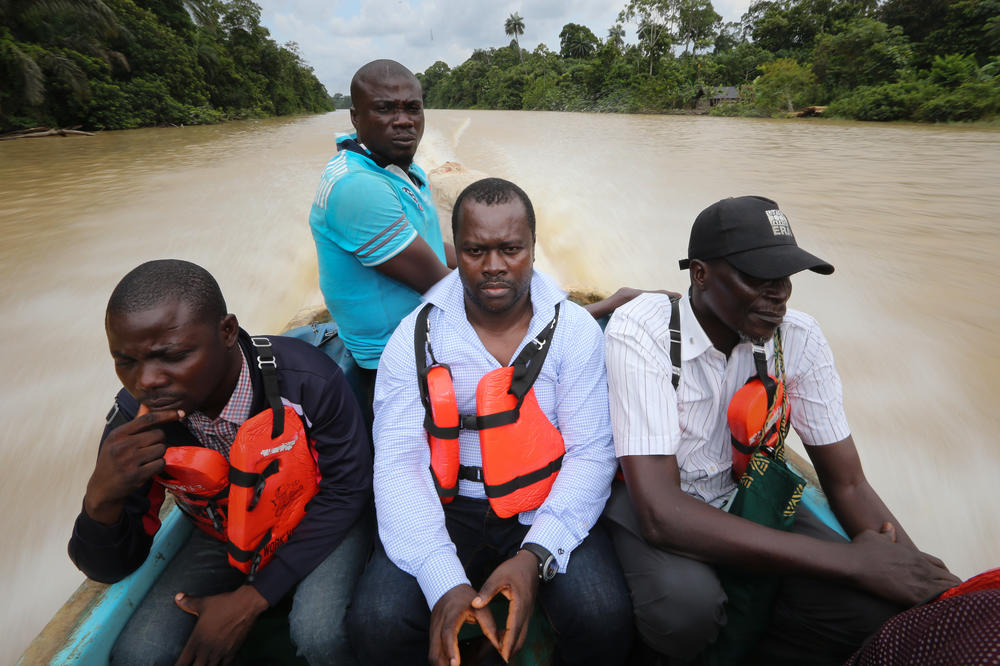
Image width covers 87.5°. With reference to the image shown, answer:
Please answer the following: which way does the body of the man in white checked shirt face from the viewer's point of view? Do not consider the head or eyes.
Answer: toward the camera

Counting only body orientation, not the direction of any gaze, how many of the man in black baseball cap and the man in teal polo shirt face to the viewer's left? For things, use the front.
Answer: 0

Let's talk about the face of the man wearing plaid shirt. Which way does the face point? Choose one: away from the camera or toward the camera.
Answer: toward the camera

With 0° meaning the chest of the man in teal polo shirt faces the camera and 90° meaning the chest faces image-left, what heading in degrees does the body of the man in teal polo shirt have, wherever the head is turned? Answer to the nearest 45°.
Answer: approximately 315°

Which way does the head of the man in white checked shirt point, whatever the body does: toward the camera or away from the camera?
toward the camera

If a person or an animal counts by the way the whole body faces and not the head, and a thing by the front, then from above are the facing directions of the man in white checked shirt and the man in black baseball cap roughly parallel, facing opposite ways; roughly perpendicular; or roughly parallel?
roughly parallel

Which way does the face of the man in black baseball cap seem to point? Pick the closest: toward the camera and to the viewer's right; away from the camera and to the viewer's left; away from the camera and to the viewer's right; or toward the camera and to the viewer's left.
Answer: toward the camera and to the viewer's right

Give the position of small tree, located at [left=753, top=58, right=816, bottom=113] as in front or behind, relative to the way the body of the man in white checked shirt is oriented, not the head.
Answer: behind

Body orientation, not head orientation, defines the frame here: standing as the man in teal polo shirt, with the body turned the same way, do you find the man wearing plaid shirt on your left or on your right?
on your right

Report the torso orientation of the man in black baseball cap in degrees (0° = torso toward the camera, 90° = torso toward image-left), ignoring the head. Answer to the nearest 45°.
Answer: approximately 315°

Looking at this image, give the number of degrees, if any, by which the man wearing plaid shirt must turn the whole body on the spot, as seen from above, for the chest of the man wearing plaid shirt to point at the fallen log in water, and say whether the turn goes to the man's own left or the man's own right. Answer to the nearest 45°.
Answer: approximately 135° to the man's own right

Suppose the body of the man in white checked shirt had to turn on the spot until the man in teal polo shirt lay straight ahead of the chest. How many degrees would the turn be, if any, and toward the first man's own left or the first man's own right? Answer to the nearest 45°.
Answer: approximately 135° to the first man's own right
